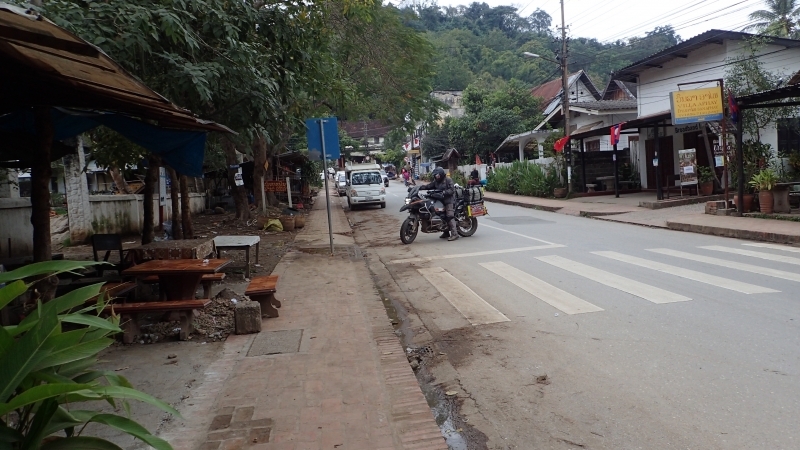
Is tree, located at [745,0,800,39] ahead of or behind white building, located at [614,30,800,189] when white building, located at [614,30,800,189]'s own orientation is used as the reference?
behind

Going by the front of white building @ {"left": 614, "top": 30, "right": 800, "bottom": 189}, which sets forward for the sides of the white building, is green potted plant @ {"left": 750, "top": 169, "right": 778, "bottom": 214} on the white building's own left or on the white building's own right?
on the white building's own left

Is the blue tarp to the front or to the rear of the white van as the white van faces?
to the front

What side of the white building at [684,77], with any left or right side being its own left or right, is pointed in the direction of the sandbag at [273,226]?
front

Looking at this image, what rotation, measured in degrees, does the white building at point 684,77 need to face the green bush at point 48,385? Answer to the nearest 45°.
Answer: approximately 45° to its left

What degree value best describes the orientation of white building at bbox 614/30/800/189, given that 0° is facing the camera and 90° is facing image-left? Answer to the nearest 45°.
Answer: approximately 45°

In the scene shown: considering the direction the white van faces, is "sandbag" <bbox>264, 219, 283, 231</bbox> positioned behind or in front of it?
in front

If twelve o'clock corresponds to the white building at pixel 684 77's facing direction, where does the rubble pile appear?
The rubble pile is roughly at 11 o'clock from the white building.

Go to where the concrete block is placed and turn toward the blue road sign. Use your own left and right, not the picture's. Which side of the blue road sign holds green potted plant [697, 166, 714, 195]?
right

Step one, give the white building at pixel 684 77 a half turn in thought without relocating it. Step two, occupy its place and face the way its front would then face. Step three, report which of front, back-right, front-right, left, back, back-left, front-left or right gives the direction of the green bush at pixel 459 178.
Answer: left

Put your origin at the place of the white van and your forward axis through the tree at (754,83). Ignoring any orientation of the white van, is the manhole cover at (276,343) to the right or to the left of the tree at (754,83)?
right

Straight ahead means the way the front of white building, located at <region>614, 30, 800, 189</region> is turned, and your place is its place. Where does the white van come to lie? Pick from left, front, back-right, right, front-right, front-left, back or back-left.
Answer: front-right

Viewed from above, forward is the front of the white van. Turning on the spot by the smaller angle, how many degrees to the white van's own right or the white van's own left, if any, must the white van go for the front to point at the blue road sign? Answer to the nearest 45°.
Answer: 0° — it already faces it

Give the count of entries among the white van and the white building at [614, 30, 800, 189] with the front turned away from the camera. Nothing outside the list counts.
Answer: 0

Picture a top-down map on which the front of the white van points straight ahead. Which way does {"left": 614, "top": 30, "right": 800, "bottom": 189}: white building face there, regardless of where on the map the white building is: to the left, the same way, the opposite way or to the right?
to the right
